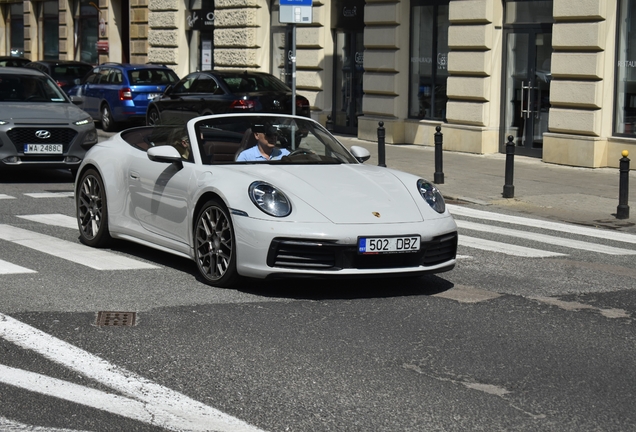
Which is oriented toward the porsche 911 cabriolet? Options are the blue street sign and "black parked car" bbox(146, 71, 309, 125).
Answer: the blue street sign

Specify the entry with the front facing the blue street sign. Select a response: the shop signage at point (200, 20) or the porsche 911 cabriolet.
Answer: the shop signage

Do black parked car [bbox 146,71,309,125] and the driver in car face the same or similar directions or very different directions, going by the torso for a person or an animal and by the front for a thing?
very different directions

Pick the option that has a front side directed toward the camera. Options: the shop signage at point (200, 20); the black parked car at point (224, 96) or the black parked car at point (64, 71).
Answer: the shop signage

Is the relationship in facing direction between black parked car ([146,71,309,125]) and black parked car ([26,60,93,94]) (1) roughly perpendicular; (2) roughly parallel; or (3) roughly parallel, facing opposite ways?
roughly parallel

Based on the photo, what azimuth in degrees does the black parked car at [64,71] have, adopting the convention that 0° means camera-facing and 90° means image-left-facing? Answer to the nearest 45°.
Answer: approximately 135°

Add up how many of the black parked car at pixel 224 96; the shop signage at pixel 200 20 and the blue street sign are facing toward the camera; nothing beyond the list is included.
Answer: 2

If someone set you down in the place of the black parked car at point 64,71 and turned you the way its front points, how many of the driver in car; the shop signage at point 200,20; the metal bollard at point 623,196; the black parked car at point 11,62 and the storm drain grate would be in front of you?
1

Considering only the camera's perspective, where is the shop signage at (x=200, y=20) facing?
facing the viewer

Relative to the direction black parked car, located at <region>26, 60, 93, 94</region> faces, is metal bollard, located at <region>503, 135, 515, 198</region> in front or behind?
behind

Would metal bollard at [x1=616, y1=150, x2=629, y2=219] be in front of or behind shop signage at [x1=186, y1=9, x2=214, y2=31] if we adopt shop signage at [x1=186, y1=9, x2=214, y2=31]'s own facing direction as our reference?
in front

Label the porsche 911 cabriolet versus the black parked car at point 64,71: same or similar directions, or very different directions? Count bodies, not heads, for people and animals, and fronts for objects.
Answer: very different directions

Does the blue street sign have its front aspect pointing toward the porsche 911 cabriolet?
yes

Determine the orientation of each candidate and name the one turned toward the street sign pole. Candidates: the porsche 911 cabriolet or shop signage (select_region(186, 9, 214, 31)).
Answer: the shop signage

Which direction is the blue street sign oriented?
toward the camera

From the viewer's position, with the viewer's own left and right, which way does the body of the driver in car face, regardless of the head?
facing the viewer and to the right of the viewer

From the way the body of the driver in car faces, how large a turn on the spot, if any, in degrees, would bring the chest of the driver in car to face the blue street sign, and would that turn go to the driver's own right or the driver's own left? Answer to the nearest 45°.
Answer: approximately 135° to the driver's own left

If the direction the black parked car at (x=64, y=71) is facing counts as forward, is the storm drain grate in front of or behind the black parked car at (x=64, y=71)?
behind

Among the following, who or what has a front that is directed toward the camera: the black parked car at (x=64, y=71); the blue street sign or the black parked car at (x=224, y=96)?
the blue street sign

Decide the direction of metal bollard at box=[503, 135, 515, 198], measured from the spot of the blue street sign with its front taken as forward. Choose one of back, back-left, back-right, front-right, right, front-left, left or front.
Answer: front-left

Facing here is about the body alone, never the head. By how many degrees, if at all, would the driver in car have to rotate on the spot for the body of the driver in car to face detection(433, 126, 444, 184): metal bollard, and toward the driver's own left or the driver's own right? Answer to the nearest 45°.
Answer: approximately 135° to the driver's own left
